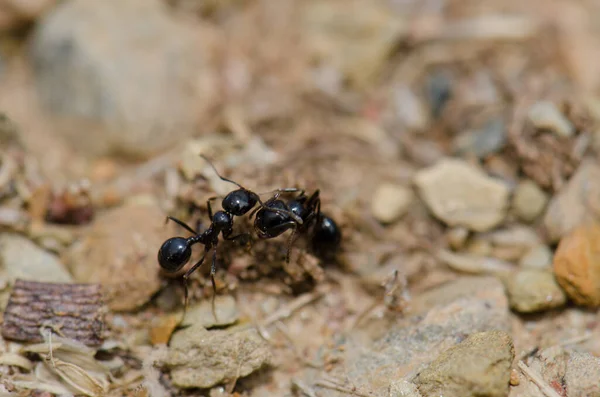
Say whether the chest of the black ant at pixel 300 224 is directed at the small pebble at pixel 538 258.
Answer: no

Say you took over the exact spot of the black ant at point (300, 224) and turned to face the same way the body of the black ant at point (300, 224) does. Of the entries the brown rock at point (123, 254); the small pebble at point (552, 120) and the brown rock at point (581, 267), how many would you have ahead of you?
1

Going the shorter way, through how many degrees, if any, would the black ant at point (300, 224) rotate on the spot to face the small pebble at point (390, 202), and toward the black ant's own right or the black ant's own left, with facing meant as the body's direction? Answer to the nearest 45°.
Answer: approximately 135° to the black ant's own right

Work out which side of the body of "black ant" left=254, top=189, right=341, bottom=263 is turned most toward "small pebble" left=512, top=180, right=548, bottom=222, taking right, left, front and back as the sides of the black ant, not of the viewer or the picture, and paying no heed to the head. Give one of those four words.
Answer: back

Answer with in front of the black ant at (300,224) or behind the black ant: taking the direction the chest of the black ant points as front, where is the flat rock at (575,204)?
behind

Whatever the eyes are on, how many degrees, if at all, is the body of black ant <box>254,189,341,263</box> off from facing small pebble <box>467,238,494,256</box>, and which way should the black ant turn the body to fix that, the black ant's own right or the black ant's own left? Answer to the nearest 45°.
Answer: approximately 135° to the black ant's own right

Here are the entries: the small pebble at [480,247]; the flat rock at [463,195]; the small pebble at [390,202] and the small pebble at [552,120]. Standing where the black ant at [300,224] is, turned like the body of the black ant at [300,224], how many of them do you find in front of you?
0

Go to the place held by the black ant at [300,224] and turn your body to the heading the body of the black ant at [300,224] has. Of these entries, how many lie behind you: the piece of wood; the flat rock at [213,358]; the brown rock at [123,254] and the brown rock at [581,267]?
1

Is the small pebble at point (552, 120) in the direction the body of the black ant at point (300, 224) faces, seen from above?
no

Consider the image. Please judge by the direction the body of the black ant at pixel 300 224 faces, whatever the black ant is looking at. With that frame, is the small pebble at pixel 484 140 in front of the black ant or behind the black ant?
behind

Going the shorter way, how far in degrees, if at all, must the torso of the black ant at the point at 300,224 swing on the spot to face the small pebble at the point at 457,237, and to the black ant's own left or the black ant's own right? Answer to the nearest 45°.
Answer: approximately 135° to the black ant's own right

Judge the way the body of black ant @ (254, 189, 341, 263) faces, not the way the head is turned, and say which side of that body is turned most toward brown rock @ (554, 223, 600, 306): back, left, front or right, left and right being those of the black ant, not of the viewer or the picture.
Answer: back

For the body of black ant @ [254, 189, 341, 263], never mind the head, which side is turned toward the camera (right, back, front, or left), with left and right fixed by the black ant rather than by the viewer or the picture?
left
